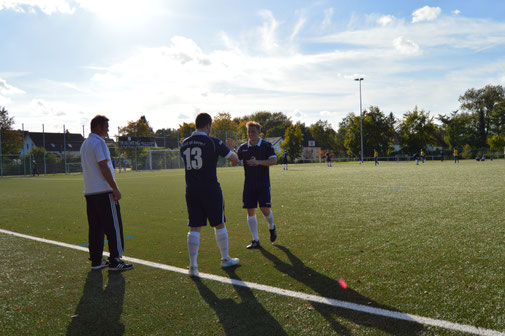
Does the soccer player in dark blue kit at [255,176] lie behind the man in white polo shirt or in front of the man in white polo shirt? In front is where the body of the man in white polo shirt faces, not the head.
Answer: in front

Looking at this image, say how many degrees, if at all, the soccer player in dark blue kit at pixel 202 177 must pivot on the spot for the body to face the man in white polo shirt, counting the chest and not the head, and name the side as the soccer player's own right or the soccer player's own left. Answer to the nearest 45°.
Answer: approximately 135° to the soccer player's own left

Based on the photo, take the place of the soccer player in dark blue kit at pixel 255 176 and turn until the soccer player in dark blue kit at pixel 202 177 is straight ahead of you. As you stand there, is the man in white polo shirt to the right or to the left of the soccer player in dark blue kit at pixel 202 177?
right

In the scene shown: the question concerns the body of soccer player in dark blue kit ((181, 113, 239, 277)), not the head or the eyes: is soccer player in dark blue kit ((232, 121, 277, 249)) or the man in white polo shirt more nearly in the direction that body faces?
the soccer player in dark blue kit

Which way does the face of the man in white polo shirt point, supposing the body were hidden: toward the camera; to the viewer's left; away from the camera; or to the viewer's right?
to the viewer's right

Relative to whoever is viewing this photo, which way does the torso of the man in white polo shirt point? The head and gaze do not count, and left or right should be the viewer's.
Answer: facing away from the viewer and to the right of the viewer

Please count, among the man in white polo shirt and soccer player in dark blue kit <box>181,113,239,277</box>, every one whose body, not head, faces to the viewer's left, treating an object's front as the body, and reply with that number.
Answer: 0

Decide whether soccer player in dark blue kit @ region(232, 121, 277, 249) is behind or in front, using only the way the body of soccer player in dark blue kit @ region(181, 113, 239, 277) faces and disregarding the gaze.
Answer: in front

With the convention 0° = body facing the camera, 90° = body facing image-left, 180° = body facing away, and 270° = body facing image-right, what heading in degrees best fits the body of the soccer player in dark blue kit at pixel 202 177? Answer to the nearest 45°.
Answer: approximately 225°
